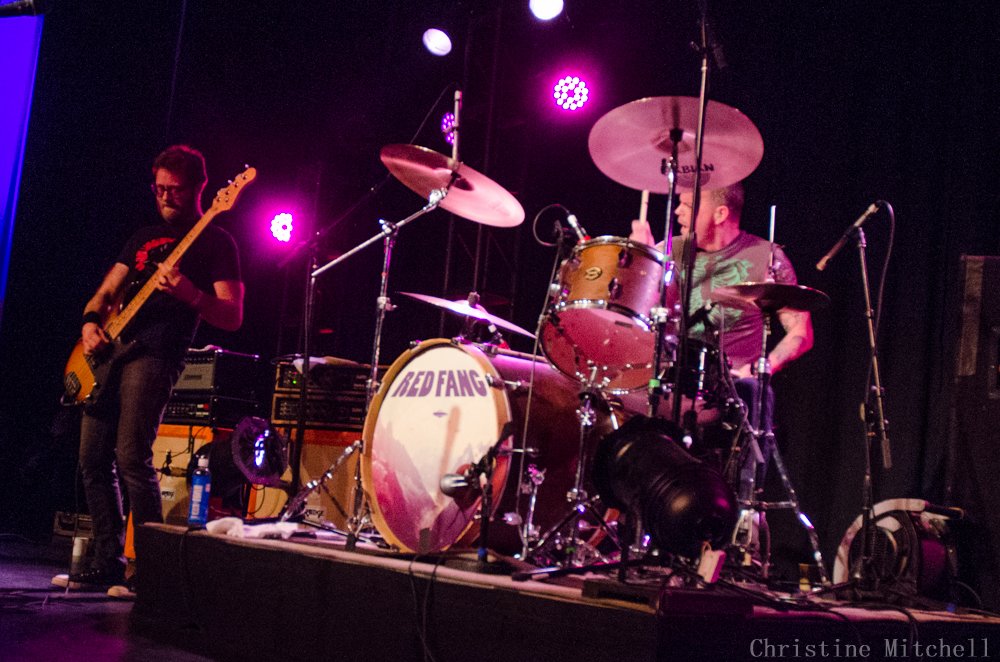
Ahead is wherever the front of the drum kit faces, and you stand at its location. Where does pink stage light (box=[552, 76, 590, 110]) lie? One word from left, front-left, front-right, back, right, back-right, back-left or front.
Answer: back-right

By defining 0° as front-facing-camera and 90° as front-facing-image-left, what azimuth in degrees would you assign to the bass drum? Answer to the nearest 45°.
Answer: approximately 45°

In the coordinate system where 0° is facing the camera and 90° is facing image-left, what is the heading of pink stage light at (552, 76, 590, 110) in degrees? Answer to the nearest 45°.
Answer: approximately 0°

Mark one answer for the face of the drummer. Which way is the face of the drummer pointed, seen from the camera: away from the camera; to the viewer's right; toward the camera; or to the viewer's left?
to the viewer's left

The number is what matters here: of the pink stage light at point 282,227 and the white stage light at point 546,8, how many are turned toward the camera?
2
